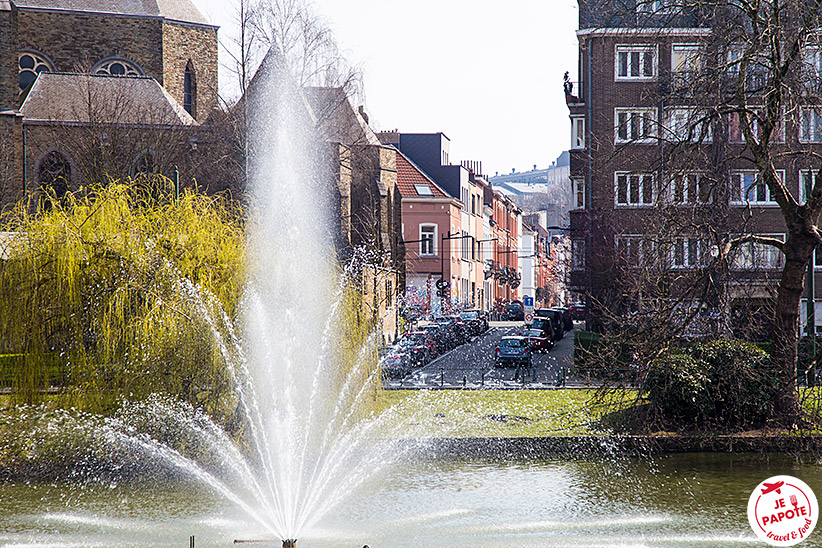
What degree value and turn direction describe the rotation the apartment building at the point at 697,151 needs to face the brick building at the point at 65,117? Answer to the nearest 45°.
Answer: approximately 135° to its right

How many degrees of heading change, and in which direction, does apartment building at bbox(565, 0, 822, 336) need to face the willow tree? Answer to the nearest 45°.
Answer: approximately 45° to its right

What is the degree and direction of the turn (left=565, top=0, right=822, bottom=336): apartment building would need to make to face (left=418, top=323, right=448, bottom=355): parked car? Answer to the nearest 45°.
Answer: approximately 135° to its right

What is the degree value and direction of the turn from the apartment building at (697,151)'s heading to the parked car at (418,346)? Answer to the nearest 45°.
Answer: approximately 135° to its right

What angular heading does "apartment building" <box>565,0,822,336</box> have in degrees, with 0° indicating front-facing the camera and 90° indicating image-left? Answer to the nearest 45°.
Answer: approximately 0°
